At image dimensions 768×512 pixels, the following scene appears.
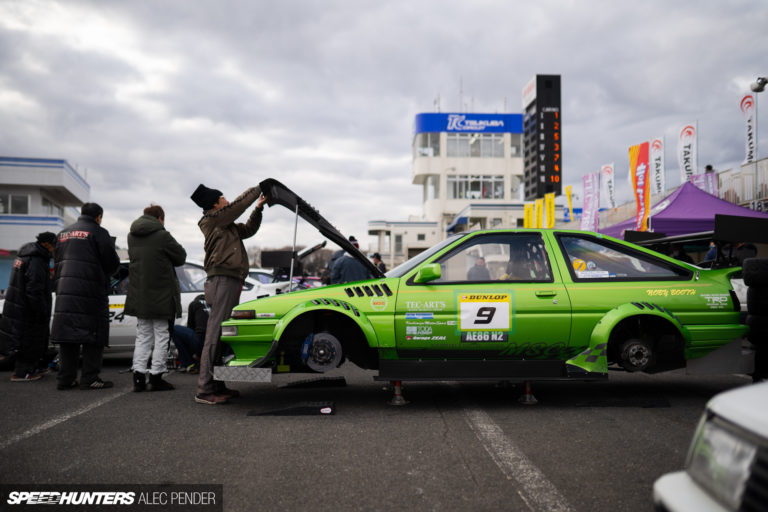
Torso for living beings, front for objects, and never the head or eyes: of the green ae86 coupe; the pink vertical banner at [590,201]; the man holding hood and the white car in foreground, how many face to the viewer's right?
1

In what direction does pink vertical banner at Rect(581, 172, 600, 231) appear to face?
toward the camera

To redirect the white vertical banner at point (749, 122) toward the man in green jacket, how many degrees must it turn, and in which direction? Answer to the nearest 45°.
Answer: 0° — it already faces them

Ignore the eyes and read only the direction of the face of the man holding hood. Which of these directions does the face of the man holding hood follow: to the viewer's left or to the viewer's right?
to the viewer's right

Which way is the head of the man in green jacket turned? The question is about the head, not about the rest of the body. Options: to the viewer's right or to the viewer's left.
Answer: to the viewer's right

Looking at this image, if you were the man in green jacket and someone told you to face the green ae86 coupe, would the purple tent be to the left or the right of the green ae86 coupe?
left

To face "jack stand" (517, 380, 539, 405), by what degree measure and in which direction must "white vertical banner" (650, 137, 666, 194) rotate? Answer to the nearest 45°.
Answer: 0° — it already faces it

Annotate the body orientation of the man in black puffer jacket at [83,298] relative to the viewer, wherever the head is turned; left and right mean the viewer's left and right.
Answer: facing away from the viewer and to the right of the viewer

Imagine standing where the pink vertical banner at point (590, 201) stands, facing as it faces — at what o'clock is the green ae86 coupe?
The green ae86 coupe is roughly at 12 o'clock from the pink vertical banner.

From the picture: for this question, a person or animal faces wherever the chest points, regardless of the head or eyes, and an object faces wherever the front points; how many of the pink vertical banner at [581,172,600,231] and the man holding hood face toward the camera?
1

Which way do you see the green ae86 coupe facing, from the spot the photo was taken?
facing to the left of the viewer

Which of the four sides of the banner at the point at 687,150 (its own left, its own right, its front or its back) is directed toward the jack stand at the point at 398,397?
front

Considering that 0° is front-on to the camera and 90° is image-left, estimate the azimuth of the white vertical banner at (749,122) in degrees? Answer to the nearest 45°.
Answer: approximately 0°

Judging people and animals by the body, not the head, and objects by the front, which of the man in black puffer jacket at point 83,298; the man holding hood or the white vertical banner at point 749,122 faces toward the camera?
the white vertical banner

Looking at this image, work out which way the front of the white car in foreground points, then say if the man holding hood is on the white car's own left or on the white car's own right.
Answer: on the white car's own right

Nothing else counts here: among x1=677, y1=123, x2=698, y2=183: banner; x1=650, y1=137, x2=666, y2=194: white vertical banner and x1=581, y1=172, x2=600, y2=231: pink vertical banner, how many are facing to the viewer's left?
0
